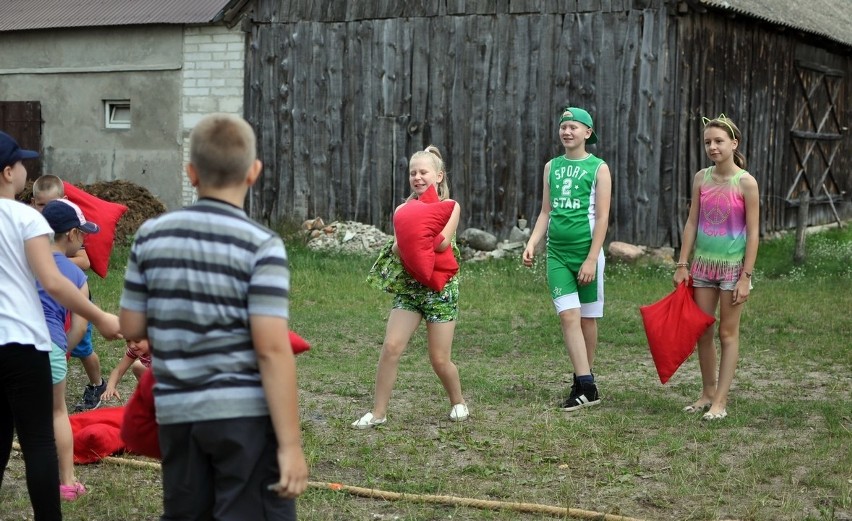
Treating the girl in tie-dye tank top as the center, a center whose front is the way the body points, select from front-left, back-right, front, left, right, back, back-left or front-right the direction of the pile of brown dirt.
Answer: right

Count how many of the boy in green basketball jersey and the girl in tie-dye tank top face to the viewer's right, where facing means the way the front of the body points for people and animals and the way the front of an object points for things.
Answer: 0

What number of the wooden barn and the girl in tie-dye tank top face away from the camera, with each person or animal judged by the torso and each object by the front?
0

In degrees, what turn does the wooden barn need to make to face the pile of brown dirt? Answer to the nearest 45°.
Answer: approximately 135° to its right

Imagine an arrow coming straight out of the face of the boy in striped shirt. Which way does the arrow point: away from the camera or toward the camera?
away from the camera

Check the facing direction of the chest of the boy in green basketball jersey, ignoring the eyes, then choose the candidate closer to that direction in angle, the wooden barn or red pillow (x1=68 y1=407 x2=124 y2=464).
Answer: the red pillow

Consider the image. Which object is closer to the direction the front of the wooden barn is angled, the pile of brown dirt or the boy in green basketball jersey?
the boy in green basketball jersey

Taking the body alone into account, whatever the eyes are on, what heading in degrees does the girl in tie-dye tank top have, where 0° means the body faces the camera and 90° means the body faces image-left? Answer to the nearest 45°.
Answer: approximately 45°

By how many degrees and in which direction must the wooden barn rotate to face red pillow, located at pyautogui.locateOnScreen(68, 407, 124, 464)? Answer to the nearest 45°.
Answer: approximately 45° to its right

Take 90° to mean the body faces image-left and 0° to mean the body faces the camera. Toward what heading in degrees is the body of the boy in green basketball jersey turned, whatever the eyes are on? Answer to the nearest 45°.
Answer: approximately 45°
